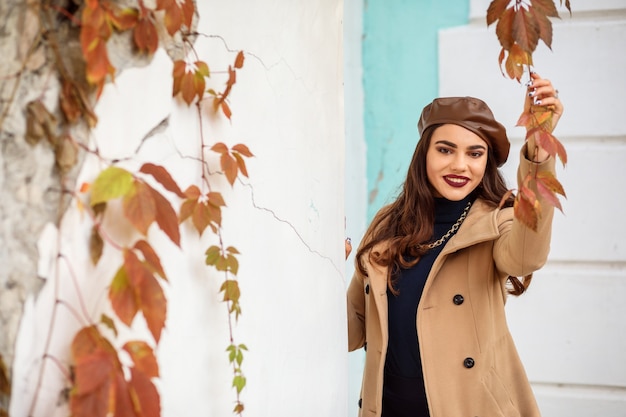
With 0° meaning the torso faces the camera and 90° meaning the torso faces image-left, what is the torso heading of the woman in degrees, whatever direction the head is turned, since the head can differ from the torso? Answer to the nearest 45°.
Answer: approximately 45°
